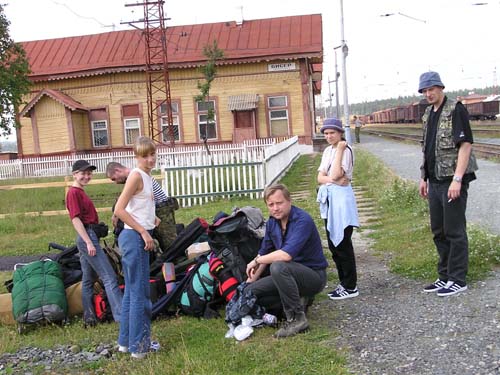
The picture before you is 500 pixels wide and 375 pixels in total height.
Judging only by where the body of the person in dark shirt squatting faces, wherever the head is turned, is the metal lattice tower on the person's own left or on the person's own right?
on the person's own right

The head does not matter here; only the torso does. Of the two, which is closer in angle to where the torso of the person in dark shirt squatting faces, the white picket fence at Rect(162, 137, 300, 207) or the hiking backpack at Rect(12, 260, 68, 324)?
the hiking backpack

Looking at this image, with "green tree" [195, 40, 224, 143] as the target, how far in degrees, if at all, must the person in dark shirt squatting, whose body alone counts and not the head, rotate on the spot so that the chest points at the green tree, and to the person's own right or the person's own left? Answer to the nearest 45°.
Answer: approximately 135° to the person's own right

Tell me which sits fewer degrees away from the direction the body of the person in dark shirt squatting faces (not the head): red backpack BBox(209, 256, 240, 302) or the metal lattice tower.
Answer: the red backpack

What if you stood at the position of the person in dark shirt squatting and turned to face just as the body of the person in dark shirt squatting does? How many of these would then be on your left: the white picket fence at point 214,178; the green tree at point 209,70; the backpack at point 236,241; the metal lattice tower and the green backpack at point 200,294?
0

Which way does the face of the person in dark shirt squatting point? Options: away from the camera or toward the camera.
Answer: toward the camera

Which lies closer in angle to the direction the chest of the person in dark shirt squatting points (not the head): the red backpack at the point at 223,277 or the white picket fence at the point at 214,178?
the red backpack

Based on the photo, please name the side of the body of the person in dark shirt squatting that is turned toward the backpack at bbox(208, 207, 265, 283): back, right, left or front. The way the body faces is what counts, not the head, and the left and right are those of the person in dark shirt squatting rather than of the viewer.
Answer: right

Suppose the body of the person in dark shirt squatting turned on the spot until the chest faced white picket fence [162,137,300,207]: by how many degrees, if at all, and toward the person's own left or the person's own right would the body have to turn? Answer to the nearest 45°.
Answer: approximately 135° to the person's own right

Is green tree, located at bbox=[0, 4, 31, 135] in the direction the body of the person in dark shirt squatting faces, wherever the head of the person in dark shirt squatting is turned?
no

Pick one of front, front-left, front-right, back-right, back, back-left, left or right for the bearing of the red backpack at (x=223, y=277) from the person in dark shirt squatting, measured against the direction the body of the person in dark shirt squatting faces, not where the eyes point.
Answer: right

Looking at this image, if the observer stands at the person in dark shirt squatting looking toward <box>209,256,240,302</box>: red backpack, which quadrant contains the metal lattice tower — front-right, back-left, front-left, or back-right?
front-right

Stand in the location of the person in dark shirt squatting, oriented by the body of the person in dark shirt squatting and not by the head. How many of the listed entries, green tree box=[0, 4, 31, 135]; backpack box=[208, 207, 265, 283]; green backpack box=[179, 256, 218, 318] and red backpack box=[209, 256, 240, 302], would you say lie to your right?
4

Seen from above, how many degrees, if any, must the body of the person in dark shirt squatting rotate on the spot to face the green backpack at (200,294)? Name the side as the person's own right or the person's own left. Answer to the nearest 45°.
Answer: approximately 90° to the person's own right

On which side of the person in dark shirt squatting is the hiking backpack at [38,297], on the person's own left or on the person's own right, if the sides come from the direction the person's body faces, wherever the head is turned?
on the person's own right
